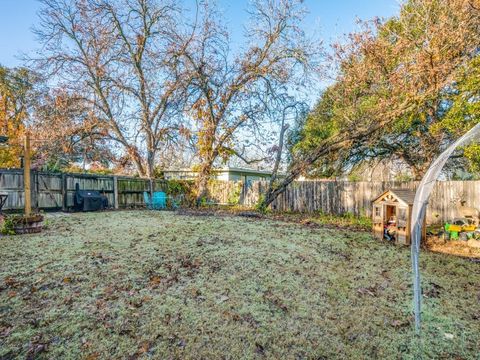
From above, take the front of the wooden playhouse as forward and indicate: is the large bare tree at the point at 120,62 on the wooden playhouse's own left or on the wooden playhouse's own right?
on the wooden playhouse's own right

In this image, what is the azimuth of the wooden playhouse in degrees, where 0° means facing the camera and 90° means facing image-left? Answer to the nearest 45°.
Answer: approximately 45°

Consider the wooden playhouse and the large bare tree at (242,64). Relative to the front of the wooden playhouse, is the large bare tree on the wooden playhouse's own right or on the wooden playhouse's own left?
on the wooden playhouse's own right

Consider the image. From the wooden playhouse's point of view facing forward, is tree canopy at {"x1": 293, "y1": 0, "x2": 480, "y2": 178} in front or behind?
behind

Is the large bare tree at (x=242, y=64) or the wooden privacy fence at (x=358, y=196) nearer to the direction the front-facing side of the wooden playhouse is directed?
the large bare tree
